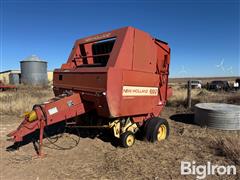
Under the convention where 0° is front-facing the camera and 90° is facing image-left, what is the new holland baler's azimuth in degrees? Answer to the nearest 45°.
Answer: approximately 45°

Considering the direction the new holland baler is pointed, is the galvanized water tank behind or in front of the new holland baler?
behind

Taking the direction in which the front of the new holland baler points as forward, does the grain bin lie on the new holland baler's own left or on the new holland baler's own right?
on the new holland baler's own right
